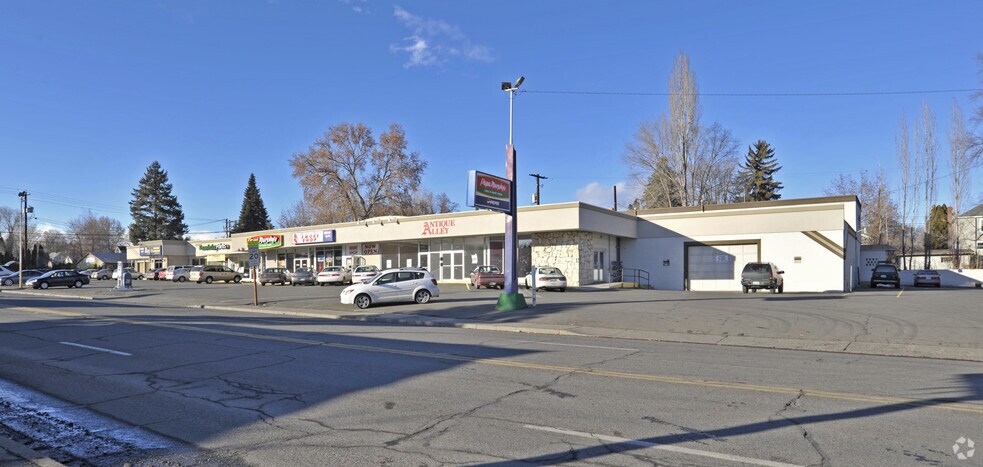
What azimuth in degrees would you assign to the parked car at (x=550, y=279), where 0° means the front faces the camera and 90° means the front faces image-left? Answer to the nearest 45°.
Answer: approximately 180°

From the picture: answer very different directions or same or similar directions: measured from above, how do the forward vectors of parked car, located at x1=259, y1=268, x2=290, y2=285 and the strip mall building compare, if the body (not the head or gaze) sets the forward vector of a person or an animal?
very different directions

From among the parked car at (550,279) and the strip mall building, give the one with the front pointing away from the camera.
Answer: the parked car

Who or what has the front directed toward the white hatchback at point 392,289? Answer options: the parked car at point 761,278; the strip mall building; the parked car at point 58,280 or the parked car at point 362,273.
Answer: the strip mall building

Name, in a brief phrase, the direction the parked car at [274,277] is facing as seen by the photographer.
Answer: facing away from the viewer and to the right of the viewer

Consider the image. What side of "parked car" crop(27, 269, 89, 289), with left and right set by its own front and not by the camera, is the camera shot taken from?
left

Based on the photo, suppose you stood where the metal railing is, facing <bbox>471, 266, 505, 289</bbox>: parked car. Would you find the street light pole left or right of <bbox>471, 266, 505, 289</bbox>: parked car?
left

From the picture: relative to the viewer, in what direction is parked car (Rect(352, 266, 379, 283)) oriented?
away from the camera

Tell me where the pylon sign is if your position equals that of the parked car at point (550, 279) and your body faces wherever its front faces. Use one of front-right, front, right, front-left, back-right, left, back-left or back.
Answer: back
